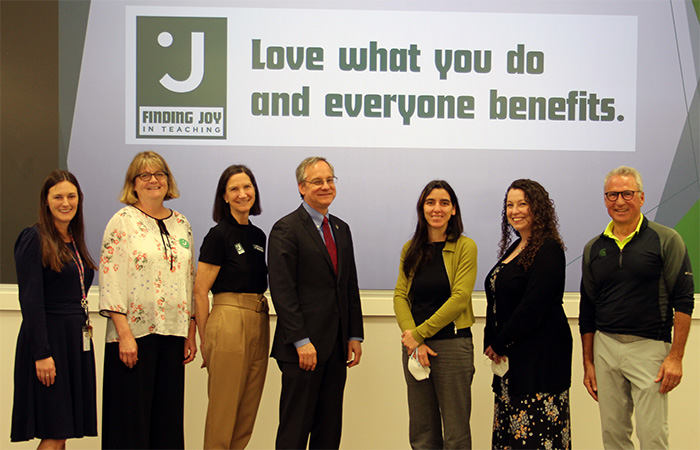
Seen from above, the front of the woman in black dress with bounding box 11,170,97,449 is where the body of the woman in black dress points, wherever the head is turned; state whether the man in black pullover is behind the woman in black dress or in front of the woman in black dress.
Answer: in front

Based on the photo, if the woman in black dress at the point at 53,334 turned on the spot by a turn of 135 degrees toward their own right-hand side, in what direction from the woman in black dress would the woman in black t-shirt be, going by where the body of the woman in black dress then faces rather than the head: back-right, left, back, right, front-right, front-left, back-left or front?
back

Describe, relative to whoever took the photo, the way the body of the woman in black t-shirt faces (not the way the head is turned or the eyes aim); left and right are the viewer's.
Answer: facing the viewer and to the right of the viewer

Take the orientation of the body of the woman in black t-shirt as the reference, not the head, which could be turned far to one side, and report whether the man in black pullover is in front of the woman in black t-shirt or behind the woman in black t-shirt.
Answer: in front
